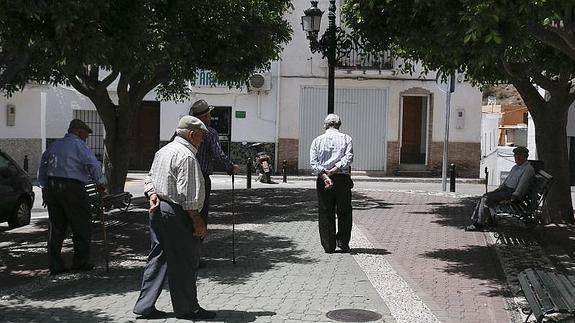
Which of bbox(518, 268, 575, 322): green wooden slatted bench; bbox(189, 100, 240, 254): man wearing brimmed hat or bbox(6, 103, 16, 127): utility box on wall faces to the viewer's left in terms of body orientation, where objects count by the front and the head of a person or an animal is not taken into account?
the green wooden slatted bench

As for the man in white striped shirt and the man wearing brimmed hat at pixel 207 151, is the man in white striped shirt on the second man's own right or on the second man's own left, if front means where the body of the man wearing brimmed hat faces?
on the second man's own right

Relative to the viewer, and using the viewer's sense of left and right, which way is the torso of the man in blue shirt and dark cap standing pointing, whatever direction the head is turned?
facing away from the viewer and to the right of the viewer

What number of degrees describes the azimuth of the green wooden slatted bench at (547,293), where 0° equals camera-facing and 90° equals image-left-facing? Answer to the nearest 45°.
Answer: approximately 90°

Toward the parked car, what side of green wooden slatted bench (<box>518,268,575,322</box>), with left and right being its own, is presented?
front

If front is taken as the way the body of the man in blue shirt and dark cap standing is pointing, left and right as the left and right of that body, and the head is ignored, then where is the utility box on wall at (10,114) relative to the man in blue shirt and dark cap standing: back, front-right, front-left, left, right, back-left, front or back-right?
front-left

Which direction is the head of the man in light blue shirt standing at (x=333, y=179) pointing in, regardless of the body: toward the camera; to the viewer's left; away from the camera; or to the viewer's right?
away from the camera

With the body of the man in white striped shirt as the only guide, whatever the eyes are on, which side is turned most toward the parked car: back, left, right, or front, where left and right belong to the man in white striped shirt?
left

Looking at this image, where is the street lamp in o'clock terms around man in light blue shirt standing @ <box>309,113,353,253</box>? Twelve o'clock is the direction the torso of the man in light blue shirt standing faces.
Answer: The street lamp is roughly at 12 o'clock from the man in light blue shirt standing.
